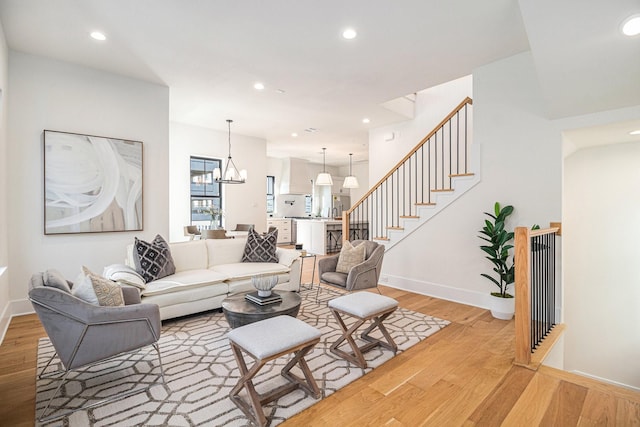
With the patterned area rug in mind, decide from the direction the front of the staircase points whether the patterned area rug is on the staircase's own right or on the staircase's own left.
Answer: on the staircase's own left

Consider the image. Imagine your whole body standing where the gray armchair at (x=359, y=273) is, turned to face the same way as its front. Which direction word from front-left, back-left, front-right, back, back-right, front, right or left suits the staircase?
back

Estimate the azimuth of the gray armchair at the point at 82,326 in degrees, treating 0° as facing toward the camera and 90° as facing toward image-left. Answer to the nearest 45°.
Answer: approximately 225°

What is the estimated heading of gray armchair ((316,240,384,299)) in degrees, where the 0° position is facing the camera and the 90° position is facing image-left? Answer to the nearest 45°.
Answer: approximately 45°

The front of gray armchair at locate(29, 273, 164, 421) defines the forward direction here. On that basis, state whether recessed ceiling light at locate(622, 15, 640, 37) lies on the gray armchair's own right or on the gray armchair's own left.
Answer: on the gray armchair's own right

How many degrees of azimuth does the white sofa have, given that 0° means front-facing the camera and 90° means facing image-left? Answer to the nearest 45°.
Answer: approximately 315°

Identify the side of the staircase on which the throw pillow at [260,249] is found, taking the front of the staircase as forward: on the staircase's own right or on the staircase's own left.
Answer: on the staircase's own left

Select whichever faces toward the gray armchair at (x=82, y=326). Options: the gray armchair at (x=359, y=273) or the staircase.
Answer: the gray armchair at (x=359, y=273)

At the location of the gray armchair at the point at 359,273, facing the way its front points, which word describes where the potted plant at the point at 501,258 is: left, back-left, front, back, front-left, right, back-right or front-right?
back-left

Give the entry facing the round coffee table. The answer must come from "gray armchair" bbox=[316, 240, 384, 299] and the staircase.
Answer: the gray armchair

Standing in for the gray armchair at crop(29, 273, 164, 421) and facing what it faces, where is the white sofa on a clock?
The white sofa is roughly at 10 o'clock from the gray armchair.
